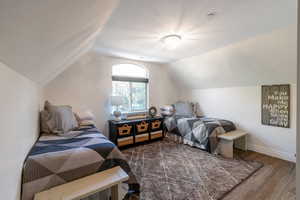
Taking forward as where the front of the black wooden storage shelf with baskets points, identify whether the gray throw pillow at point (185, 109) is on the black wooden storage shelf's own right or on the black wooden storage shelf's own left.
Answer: on the black wooden storage shelf's own left

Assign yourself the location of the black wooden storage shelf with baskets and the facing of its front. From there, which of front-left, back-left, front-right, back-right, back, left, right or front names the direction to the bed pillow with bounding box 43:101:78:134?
right

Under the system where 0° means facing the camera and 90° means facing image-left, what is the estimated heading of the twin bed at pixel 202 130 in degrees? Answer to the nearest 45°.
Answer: approximately 315°

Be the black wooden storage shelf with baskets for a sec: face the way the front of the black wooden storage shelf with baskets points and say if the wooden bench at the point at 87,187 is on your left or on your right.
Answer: on your right

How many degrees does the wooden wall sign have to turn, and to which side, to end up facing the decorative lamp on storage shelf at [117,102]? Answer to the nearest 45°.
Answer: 0° — it already faces it

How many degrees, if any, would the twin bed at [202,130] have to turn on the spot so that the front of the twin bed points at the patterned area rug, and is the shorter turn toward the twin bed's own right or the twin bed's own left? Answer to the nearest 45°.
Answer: approximately 45° to the twin bed's own right

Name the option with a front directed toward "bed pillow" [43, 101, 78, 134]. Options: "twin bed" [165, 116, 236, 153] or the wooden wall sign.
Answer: the wooden wall sign

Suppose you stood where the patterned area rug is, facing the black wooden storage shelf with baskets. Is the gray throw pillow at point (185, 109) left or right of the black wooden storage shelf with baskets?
right

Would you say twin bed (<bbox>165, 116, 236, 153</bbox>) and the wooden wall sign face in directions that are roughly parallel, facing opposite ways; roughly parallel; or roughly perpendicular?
roughly perpendicular

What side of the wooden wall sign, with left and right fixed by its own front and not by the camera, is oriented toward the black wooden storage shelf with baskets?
front

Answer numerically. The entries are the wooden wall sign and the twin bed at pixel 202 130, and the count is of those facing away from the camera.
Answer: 0

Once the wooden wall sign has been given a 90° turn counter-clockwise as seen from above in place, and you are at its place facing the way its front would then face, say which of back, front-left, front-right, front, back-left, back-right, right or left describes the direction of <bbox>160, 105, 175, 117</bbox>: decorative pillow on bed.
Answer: back-right

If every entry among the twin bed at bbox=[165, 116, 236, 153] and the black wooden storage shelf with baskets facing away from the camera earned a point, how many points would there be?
0

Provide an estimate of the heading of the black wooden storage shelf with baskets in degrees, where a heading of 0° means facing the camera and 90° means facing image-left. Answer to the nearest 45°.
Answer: approximately 315°
